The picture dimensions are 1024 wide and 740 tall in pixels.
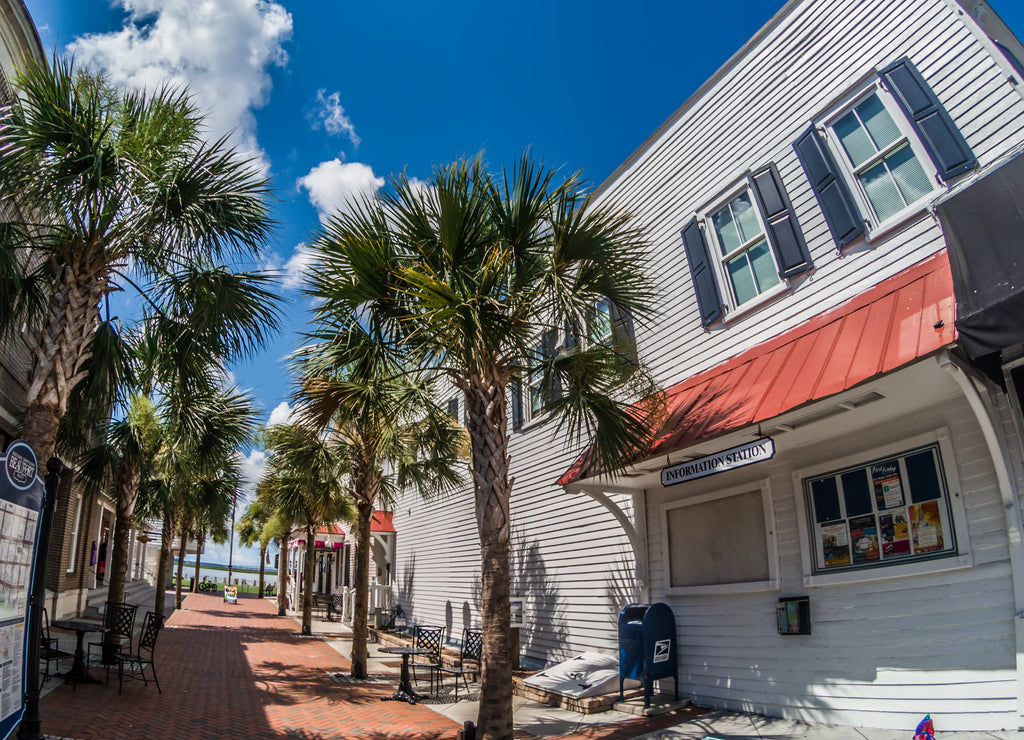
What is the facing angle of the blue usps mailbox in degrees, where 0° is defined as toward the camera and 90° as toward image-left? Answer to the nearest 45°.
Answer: approximately 45°

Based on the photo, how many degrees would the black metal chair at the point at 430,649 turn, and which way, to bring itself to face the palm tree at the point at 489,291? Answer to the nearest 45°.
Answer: approximately 45° to its left

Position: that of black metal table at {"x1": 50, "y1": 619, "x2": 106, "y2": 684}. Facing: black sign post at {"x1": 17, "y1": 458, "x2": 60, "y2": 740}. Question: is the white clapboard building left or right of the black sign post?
left

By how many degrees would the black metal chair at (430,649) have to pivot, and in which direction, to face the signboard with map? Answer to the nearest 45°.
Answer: approximately 45° to its left

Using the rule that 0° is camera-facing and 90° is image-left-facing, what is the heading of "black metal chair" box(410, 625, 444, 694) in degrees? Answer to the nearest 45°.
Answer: approximately 45°
